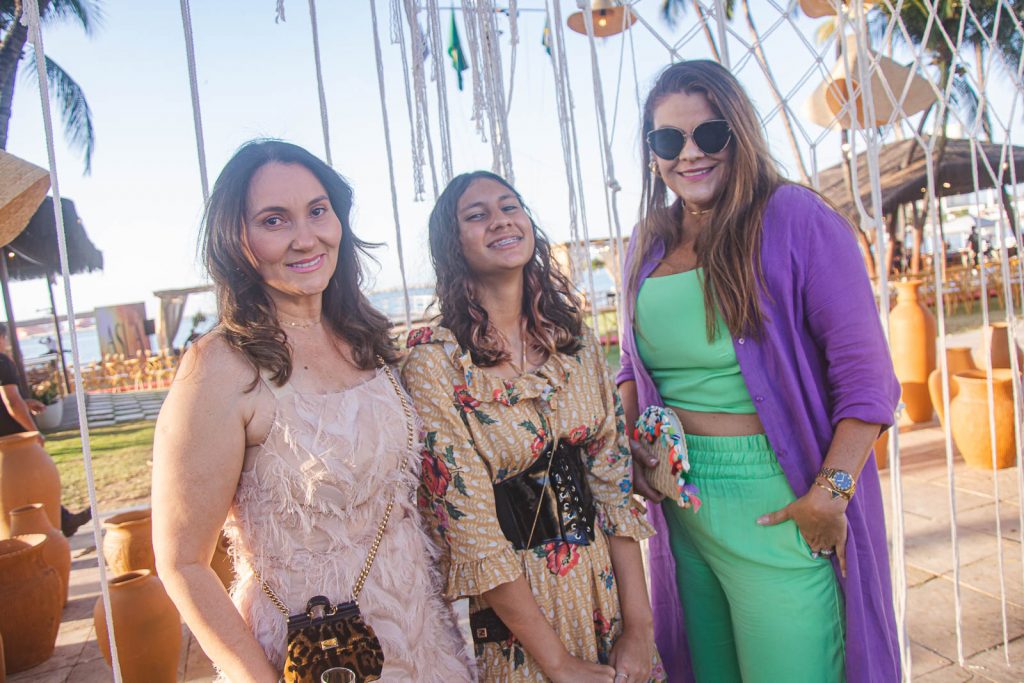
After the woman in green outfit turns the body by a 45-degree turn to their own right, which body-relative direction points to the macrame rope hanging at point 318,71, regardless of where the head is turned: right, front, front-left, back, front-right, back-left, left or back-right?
front

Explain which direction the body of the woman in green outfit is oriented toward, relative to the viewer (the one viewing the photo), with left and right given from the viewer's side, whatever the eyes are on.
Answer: facing the viewer and to the left of the viewer

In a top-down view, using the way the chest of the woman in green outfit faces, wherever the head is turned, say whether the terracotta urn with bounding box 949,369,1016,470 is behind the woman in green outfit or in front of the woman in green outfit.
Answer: behind

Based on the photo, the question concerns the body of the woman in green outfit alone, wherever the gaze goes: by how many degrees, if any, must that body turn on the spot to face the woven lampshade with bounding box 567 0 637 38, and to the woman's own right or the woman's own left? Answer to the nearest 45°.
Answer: approximately 135° to the woman's own right

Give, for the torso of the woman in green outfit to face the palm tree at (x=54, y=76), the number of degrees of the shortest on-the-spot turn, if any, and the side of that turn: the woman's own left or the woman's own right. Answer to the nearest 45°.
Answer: approximately 90° to the woman's own right

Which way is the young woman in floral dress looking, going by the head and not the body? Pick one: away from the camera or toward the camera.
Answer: toward the camera

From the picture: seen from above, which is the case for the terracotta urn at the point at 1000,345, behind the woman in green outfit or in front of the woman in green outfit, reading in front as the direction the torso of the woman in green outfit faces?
behind
